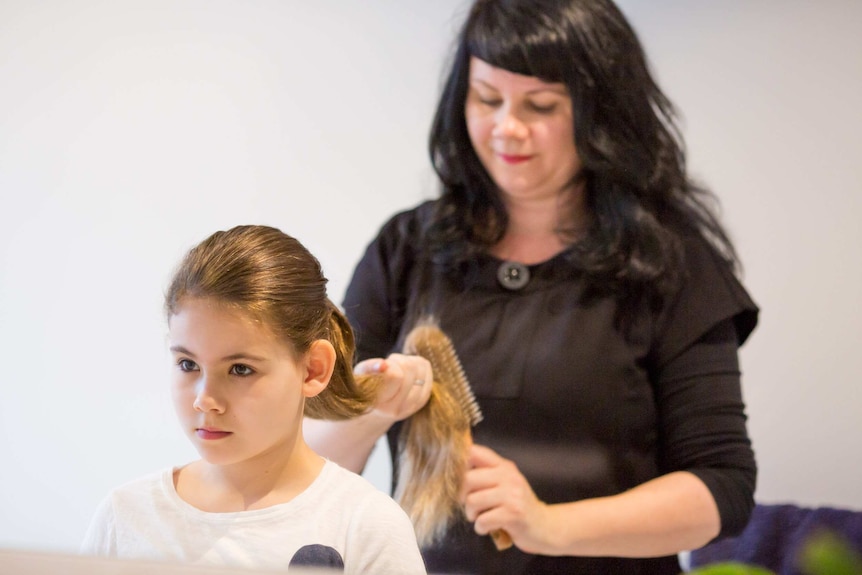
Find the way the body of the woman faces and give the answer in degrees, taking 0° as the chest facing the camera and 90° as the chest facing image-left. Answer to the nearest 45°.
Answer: approximately 45°

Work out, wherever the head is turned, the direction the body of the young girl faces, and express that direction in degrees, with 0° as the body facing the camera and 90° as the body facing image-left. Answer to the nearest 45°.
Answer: approximately 45°
